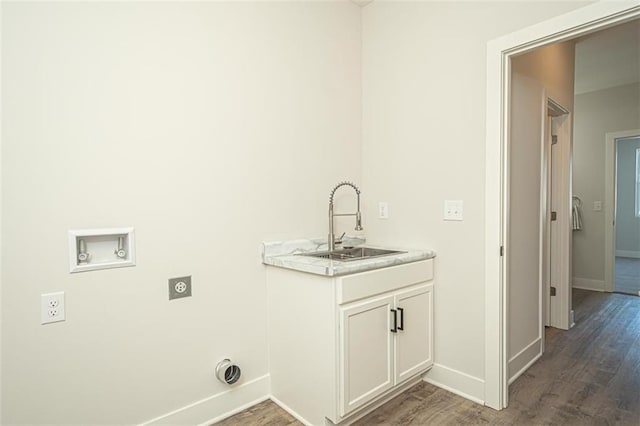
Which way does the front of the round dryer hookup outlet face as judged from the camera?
facing the viewer and to the right of the viewer

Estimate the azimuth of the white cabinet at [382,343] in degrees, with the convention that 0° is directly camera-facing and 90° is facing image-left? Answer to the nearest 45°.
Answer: approximately 315°

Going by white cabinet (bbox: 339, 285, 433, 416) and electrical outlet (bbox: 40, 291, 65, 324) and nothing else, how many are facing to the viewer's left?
0

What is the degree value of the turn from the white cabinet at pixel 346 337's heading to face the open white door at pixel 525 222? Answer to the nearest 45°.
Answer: approximately 90° to its left

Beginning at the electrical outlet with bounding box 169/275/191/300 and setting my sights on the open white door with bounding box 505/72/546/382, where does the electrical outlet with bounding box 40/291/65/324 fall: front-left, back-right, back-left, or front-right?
back-right

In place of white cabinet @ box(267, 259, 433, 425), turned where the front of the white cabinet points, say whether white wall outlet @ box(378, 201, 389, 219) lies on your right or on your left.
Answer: on your left

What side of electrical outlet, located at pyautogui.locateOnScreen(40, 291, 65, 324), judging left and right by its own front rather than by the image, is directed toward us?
front

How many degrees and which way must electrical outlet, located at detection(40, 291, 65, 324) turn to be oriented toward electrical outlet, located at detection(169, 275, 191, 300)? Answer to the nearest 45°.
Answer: approximately 90° to its left

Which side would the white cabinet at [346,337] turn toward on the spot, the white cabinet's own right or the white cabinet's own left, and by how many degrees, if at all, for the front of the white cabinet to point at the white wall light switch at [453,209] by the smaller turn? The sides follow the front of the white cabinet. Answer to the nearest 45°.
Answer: approximately 90° to the white cabinet's own left

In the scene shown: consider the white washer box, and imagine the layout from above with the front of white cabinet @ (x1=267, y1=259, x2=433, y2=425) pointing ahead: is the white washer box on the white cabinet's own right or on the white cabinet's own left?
on the white cabinet's own right

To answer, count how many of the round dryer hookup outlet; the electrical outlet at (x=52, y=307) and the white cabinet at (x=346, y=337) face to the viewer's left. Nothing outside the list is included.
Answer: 0

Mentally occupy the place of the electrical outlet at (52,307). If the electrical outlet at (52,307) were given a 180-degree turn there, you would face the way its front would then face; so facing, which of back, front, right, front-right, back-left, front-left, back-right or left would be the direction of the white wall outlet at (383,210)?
right
